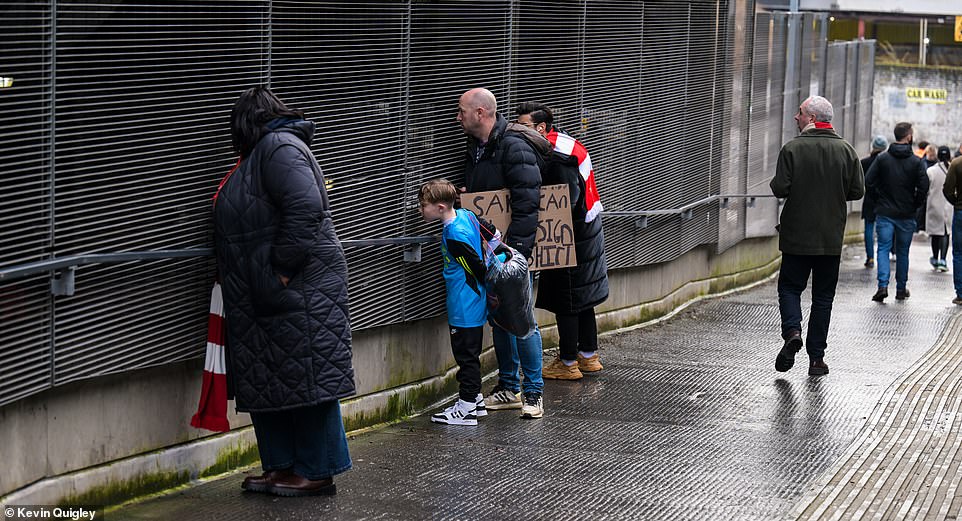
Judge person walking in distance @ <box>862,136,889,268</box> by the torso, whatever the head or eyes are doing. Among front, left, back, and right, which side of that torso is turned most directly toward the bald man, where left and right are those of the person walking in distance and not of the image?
back

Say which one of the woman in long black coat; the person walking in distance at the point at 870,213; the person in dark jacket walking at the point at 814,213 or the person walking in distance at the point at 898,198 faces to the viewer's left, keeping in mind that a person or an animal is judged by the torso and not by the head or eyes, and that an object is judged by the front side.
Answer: the woman in long black coat

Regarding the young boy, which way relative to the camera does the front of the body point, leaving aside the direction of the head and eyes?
to the viewer's left

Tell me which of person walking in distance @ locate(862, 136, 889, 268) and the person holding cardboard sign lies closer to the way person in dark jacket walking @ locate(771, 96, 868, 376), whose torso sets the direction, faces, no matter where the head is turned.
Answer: the person walking in distance

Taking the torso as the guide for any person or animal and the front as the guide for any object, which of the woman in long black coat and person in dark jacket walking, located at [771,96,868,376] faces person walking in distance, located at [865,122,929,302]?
the person in dark jacket walking

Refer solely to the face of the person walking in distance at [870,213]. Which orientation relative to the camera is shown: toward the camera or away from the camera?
away from the camera

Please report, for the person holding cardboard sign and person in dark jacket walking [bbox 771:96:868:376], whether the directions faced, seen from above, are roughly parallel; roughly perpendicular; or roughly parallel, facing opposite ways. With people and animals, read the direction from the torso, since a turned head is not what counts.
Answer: roughly perpendicular

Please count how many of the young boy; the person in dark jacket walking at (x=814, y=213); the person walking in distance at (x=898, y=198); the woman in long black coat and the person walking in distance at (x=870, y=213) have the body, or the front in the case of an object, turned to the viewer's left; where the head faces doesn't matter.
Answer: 2

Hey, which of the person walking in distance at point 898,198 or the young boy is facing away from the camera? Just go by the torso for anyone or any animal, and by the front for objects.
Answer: the person walking in distance

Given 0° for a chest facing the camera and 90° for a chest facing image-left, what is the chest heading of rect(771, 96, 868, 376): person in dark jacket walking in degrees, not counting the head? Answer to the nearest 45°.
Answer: approximately 180°

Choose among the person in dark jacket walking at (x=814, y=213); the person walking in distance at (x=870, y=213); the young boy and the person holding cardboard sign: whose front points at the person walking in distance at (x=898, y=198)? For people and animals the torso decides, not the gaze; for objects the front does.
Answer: the person in dark jacket walking

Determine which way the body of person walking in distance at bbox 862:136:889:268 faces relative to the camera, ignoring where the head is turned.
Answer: away from the camera

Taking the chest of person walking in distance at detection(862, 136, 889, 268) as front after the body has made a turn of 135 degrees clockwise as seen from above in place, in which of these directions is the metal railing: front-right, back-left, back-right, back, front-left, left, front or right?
front-right

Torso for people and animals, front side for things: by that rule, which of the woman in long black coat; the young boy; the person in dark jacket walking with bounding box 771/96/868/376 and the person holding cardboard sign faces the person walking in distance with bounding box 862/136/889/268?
the person in dark jacket walking
